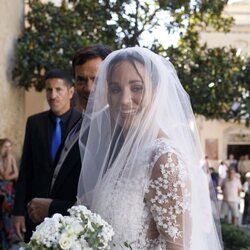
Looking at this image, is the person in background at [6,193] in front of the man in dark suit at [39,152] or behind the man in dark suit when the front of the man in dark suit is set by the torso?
behind

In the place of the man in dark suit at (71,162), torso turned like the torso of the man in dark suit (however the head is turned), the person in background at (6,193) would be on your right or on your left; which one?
on your right

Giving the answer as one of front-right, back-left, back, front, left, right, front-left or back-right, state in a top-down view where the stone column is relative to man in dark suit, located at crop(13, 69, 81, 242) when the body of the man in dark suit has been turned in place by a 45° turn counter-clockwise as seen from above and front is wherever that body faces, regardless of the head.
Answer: back-left

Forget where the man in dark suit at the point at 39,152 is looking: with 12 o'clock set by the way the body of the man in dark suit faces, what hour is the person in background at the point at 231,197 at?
The person in background is roughly at 7 o'clock from the man in dark suit.

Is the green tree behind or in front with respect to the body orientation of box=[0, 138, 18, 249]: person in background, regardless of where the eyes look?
behind

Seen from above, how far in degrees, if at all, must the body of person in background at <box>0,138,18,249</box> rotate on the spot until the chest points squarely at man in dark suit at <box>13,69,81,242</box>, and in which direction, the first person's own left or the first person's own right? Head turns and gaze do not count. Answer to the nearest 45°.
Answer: approximately 45° to the first person's own left
